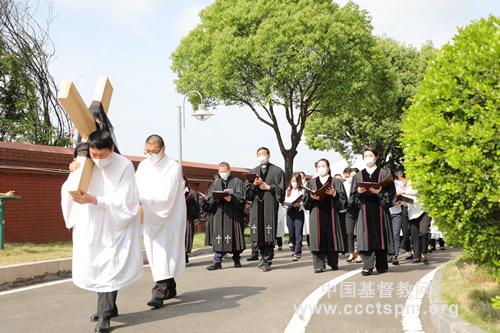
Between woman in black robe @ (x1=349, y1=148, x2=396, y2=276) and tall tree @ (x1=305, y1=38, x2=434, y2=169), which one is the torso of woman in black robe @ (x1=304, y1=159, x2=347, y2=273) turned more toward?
the woman in black robe @ (x1=349, y1=148, x2=396, y2=276)

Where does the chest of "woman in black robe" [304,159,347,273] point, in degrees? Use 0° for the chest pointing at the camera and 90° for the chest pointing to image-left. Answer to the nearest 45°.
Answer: approximately 0°

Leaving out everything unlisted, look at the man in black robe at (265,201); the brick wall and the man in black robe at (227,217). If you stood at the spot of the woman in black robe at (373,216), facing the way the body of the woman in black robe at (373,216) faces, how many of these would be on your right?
3

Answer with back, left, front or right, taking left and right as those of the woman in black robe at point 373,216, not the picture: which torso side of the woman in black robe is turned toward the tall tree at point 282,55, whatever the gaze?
back

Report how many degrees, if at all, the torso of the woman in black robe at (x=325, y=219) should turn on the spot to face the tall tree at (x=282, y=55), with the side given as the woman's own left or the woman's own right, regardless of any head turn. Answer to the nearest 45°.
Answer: approximately 180°

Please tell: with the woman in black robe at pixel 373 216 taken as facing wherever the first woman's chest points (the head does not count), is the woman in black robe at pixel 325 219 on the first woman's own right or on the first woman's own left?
on the first woman's own right

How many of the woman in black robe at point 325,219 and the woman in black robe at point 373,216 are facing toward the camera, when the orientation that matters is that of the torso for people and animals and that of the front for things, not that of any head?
2

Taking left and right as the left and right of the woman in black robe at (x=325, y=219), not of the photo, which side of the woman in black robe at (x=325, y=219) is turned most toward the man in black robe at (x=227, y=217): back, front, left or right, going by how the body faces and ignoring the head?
right

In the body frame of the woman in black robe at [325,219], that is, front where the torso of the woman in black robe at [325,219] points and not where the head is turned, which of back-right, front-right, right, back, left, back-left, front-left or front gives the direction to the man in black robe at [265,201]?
right

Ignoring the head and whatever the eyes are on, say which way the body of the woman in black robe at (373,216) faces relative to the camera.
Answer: toward the camera

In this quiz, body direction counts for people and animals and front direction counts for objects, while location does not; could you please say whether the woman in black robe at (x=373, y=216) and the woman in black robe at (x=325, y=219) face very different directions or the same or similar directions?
same or similar directions

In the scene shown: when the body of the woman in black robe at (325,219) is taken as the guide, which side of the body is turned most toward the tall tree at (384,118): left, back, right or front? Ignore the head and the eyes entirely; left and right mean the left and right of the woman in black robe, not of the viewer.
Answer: back

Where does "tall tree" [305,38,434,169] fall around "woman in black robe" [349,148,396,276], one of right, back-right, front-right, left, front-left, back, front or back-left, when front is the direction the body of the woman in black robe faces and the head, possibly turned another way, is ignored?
back
